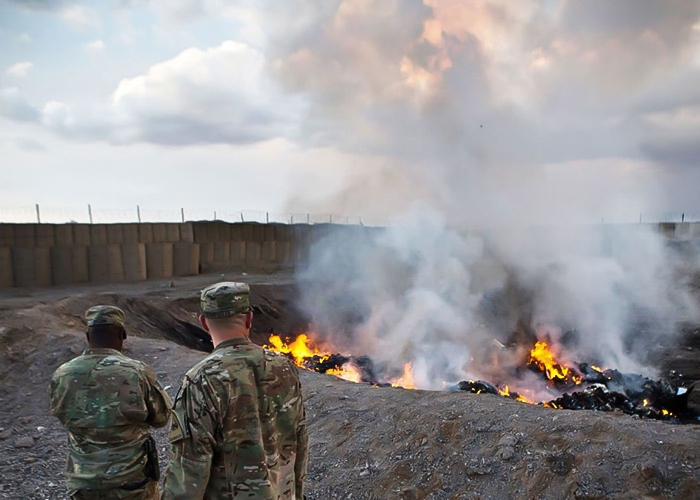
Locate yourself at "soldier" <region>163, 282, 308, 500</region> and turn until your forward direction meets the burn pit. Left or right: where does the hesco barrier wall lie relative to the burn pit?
left

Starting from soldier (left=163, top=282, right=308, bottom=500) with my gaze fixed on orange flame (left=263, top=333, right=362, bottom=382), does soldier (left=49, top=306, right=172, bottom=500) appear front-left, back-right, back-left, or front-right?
front-left

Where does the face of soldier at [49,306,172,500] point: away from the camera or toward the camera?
away from the camera

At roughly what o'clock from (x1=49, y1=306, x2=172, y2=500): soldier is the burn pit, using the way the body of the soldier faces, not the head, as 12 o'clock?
The burn pit is roughly at 2 o'clock from the soldier.

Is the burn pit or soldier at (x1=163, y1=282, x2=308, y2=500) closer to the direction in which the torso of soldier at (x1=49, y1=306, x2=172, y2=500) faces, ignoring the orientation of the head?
the burn pit

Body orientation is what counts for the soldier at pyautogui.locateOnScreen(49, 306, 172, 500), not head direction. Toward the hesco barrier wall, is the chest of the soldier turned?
yes

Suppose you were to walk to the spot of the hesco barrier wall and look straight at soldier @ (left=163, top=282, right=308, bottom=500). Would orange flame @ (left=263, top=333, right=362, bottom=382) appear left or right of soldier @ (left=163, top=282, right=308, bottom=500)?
left

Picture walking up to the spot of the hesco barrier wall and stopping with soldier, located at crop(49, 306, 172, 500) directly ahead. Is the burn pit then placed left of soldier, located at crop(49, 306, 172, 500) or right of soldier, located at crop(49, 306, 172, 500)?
left

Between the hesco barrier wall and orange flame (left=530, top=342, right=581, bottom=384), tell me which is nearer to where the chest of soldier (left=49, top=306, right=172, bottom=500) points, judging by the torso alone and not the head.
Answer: the hesco barrier wall

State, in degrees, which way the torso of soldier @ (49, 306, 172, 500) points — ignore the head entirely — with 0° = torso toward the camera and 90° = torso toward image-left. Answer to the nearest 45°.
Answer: approximately 180°

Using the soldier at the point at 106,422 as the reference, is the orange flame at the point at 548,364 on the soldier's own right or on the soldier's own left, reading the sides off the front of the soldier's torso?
on the soldier's own right

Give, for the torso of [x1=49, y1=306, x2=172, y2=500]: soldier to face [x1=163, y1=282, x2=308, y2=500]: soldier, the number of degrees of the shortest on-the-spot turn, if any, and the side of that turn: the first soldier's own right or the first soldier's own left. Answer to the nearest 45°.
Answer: approximately 135° to the first soldier's own right
